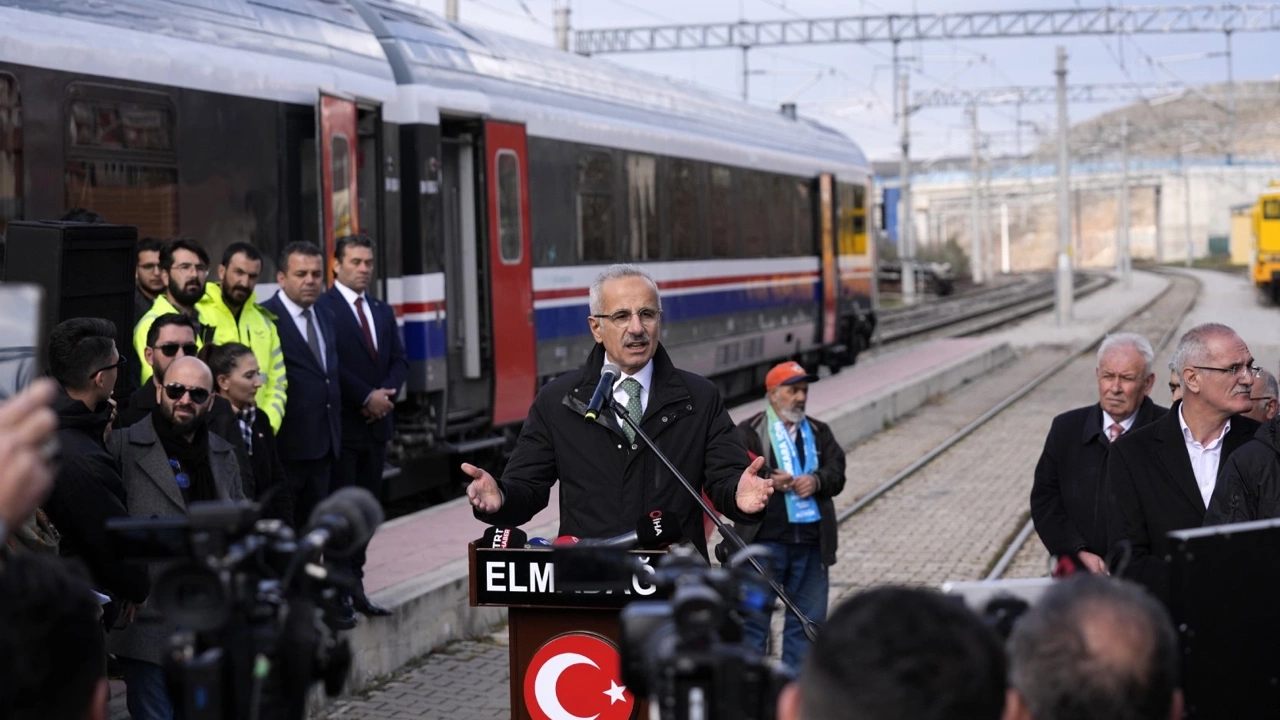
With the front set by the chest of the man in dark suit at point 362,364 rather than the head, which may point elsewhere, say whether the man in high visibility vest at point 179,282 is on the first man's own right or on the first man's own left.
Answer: on the first man's own right

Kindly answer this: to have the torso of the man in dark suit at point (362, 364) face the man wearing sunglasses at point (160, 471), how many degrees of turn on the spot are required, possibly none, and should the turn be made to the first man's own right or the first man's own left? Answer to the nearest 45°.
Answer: approximately 45° to the first man's own right

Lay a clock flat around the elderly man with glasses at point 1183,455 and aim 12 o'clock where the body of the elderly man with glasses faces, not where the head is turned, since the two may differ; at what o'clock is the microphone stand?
The microphone stand is roughly at 3 o'clock from the elderly man with glasses.

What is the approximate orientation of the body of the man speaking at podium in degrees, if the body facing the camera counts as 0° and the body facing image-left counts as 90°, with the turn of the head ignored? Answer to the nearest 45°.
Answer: approximately 0°

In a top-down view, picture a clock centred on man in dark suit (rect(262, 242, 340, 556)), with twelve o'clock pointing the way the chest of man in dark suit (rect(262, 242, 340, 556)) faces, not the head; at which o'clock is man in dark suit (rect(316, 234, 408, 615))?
man in dark suit (rect(316, 234, 408, 615)) is roughly at 8 o'clock from man in dark suit (rect(262, 242, 340, 556)).

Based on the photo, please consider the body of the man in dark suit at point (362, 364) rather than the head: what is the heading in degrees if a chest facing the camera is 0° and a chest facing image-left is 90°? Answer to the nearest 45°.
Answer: approximately 315°
